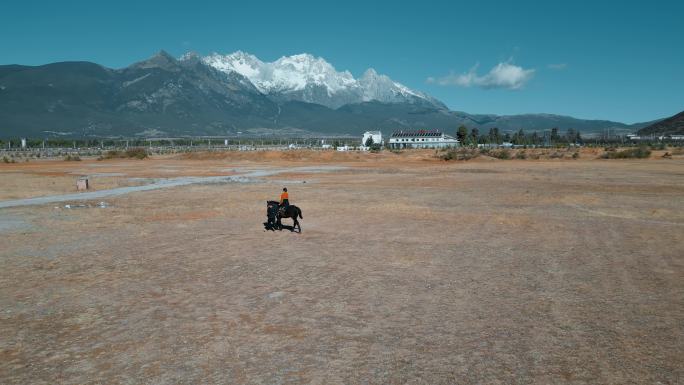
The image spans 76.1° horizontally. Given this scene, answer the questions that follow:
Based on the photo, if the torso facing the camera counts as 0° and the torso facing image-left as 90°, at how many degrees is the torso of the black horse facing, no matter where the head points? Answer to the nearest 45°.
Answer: approximately 90°

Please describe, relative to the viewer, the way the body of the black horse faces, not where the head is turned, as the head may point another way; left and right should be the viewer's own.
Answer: facing to the left of the viewer
